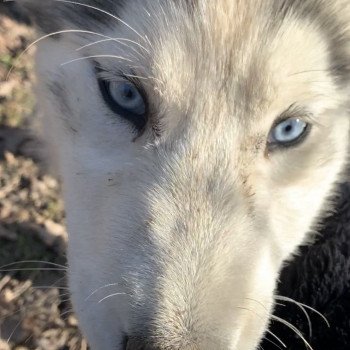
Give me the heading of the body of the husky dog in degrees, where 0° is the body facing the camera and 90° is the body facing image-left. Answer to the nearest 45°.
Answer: approximately 0°
